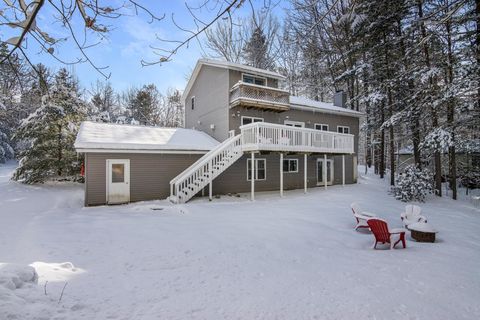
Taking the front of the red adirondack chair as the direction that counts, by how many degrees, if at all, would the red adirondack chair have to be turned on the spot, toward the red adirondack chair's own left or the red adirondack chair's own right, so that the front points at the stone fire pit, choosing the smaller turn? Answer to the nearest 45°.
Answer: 0° — it already faces it

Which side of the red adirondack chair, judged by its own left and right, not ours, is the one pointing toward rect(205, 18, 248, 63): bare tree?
left

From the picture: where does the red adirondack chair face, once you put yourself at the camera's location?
facing away from the viewer and to the right of the viewer

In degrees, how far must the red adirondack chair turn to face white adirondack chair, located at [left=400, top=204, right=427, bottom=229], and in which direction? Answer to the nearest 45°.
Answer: approximately 45° to its left

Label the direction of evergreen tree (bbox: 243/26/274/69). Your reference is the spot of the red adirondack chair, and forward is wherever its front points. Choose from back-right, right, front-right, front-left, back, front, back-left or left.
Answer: left

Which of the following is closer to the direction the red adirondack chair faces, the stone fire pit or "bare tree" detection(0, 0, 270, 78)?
the stone fire pit

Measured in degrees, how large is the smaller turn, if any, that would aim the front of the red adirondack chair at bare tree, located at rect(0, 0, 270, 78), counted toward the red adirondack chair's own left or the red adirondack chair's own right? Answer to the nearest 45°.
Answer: approximately 180°

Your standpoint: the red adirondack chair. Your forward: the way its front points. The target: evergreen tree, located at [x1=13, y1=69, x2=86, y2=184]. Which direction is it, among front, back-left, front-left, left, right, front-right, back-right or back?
back-left
